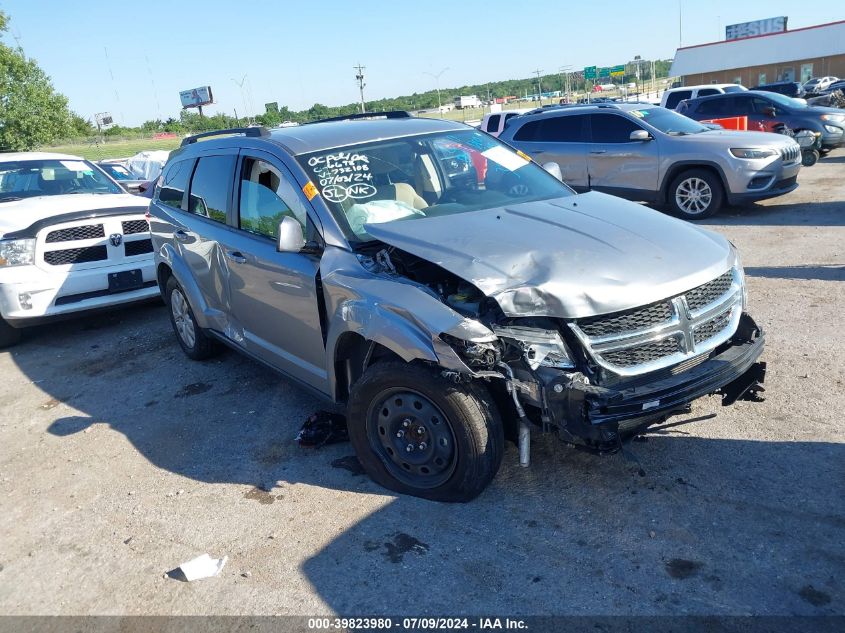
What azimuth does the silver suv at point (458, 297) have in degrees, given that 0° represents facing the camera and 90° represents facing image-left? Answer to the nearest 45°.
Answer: approximately 315°

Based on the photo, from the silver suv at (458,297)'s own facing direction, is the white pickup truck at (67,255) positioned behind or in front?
behind

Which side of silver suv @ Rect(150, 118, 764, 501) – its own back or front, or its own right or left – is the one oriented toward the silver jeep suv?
left

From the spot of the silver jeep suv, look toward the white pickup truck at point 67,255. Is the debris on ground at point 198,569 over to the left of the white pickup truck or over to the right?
left
